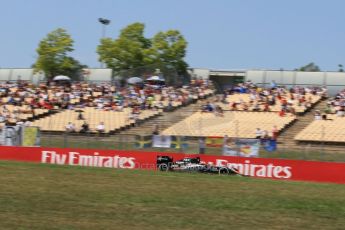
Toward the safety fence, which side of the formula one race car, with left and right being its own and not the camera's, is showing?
left

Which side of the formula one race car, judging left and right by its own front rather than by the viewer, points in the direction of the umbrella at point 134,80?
left

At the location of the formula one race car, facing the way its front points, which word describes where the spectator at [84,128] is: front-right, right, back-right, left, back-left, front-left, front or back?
back-left

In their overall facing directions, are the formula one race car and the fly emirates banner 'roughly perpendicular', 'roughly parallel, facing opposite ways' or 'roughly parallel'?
roughly perpendicular

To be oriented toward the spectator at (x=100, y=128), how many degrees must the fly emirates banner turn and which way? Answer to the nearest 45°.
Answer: approximately 135° to its right

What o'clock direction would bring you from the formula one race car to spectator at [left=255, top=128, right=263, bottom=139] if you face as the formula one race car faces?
The spectator is roughly at 10 o'clock from the formula one race car.

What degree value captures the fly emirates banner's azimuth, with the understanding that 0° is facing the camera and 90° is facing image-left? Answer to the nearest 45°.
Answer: approximately 0°

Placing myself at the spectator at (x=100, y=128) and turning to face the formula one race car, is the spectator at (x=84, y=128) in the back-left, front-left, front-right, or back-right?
back-right

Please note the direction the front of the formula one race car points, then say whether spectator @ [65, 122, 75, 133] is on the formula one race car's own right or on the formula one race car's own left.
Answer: on the formula one race car's own left

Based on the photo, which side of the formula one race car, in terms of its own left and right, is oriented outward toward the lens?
right

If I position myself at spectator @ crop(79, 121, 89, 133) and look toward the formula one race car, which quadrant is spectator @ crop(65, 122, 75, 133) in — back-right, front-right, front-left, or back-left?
back-right

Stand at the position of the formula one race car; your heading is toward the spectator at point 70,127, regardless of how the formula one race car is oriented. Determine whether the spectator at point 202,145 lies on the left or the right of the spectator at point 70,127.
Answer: right
